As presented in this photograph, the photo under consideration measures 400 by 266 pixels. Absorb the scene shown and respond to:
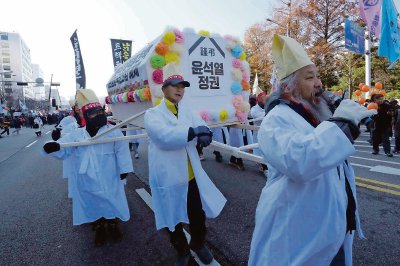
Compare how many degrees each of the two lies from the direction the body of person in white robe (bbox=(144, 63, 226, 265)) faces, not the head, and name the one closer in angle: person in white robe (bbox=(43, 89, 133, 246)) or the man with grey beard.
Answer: the man with grey beard

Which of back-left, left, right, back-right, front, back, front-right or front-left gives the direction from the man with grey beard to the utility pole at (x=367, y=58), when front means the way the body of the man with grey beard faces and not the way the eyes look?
left

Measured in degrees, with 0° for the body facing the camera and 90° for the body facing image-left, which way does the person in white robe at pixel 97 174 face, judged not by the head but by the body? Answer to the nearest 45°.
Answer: approximately 0°

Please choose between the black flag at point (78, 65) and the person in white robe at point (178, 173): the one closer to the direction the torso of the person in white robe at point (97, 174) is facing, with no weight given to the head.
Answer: the person in white robe

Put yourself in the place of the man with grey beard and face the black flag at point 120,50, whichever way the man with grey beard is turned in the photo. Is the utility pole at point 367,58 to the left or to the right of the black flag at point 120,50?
right

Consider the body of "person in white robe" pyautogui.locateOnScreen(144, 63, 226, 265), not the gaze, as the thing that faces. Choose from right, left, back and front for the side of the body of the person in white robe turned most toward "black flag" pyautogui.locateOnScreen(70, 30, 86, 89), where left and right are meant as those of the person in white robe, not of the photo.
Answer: back

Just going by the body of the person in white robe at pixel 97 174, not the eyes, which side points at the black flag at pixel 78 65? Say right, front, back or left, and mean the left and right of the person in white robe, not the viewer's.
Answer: back

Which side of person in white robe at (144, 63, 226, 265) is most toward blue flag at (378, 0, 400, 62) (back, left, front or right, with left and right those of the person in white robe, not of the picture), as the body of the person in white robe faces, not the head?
left

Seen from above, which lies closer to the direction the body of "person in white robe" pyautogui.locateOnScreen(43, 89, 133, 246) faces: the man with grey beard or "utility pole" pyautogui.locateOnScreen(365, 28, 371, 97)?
the man with grey beard

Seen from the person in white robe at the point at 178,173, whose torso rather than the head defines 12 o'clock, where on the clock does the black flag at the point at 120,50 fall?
The black flag is roughly at 7 o'clock from the person in white robe.
